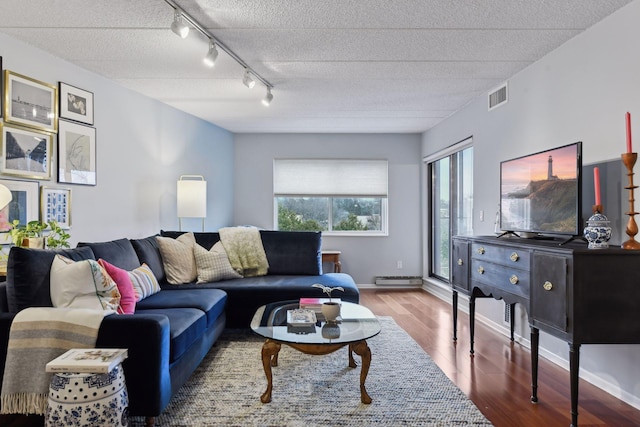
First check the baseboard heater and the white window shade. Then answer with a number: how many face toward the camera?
2

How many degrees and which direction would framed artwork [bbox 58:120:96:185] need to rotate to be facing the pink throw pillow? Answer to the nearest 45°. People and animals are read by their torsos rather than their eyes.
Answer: approximately 45° to its right

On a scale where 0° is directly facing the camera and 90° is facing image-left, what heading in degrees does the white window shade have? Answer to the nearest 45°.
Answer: approximately 0°

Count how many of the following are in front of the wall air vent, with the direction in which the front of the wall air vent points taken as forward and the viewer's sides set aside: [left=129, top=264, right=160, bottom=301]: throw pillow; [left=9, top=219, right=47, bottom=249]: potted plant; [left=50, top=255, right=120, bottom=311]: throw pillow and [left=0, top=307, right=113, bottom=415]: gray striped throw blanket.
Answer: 4

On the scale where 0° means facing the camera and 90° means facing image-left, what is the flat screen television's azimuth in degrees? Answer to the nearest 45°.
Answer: approximately 45°

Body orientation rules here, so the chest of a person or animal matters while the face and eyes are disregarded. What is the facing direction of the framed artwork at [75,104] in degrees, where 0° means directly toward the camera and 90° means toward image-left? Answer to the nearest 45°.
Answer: approximately 315°

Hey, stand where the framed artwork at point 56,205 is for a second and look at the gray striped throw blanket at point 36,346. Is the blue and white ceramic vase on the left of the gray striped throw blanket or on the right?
left

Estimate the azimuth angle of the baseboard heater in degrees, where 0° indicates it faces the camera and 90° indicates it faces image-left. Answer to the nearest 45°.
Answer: approximately 0°

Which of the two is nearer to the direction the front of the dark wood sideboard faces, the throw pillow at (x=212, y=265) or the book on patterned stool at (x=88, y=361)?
the book on patterned stool
